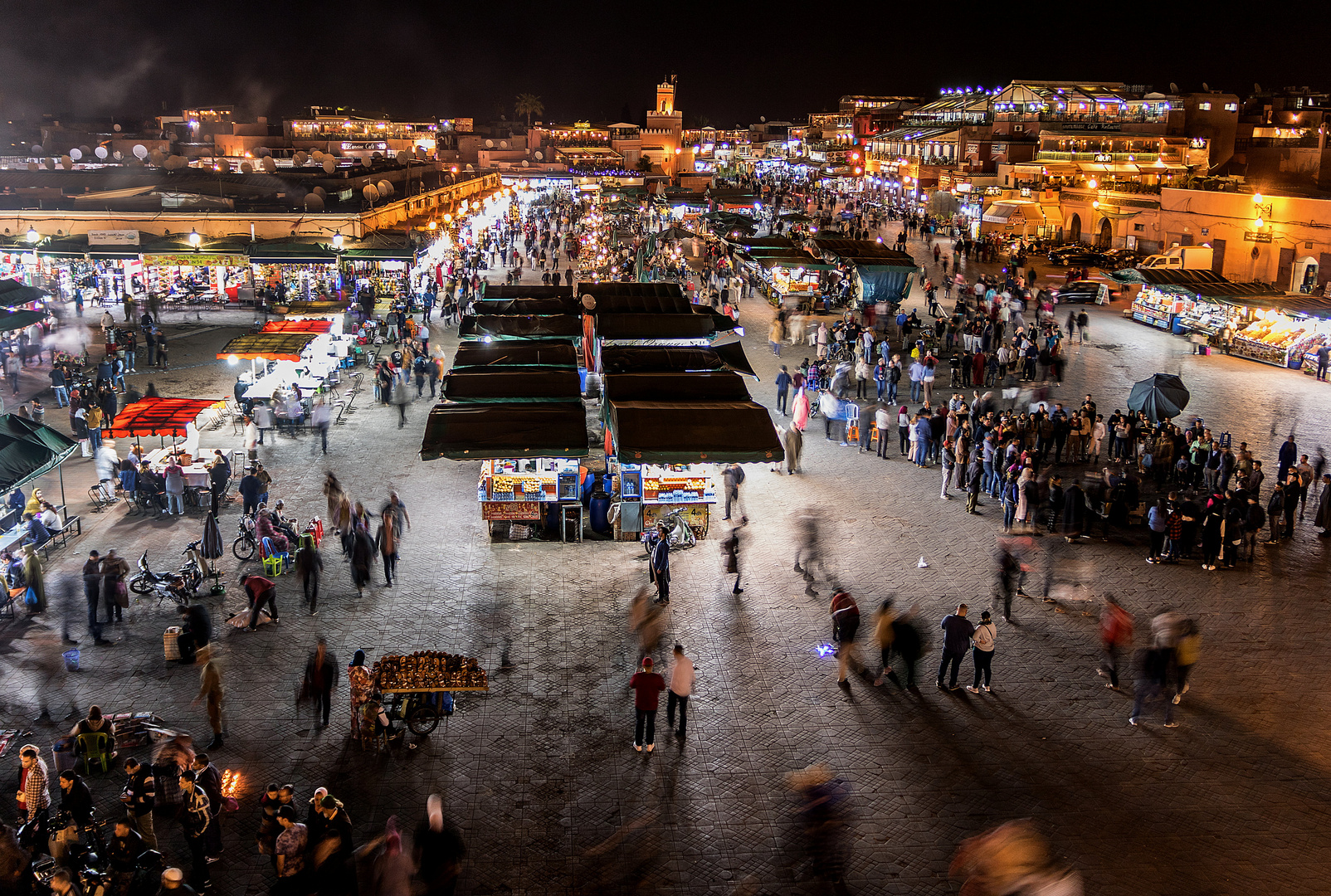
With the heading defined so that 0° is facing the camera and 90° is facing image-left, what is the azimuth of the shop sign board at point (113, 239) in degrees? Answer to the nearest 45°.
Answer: approximately 0°

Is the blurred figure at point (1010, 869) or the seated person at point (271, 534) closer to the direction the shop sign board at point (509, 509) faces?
the blurred figure

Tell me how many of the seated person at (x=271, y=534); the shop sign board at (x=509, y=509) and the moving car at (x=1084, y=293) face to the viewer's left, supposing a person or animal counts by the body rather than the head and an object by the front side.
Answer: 1

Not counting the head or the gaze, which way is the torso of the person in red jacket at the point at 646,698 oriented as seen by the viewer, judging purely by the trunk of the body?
away from the camera

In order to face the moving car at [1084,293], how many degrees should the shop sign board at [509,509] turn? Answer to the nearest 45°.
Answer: approximately 135° to its left

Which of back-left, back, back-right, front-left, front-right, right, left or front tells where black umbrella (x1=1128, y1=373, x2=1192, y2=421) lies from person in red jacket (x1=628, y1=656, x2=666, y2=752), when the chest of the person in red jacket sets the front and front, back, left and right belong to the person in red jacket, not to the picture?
front-right

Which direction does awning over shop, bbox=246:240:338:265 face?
toward the camera

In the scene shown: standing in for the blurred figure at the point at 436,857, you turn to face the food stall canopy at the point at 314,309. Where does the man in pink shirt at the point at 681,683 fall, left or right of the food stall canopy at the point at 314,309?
right

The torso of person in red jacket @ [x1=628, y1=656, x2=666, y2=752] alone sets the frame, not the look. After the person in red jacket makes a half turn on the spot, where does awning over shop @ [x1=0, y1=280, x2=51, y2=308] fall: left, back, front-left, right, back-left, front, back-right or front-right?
back-right

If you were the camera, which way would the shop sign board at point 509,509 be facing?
facing the viewer
